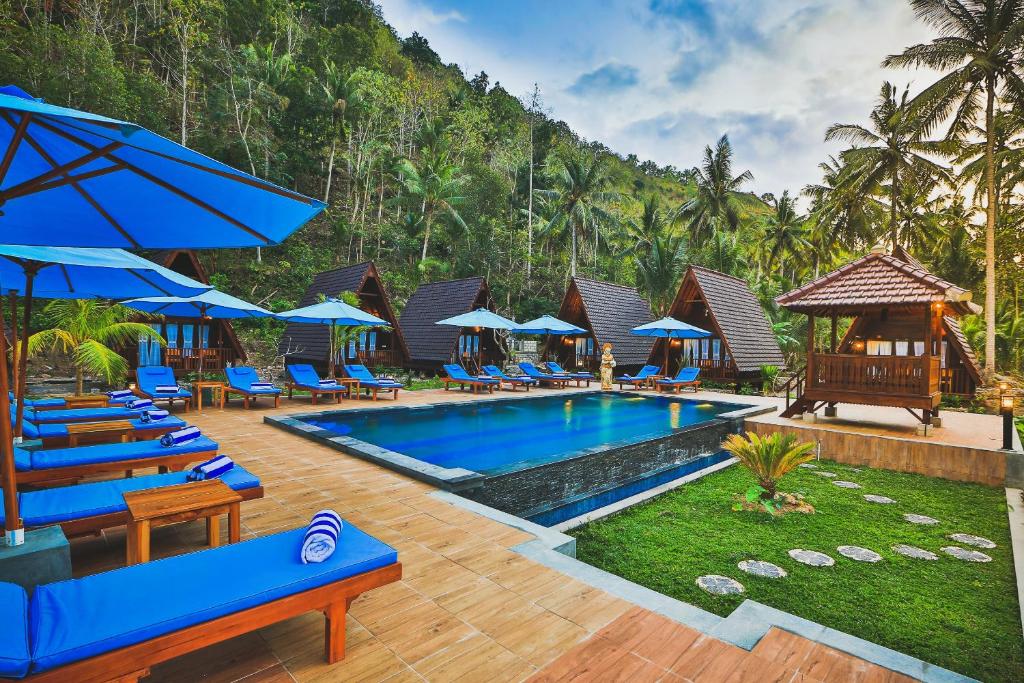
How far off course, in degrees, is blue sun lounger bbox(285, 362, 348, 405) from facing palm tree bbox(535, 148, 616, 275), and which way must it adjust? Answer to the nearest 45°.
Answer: approximately 90° to its left

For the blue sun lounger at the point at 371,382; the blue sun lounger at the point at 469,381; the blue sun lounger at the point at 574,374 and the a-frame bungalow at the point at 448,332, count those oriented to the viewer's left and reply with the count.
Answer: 0

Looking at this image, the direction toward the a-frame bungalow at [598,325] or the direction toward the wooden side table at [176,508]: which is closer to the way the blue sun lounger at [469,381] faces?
the wooden side table

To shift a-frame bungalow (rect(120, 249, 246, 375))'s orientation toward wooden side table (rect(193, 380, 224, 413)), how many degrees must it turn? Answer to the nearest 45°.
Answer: approximately 45° to its right

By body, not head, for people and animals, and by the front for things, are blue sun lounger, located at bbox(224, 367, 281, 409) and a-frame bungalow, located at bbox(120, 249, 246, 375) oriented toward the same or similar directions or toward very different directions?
same or similar directions

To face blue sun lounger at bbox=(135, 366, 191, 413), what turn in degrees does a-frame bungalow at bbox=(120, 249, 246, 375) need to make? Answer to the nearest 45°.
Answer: approximately 45° to its right

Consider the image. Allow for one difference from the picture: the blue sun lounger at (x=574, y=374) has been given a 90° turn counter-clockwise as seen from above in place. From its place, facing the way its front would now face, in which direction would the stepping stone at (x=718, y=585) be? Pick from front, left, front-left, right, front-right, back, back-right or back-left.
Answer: back-right

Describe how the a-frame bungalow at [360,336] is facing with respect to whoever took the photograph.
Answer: facing the viewer and to the right of the viewer

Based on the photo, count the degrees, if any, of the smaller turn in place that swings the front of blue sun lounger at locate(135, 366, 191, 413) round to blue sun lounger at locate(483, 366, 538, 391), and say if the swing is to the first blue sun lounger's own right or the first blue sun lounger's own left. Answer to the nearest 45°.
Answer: approximately 45° to the first blue sun lounger's own left

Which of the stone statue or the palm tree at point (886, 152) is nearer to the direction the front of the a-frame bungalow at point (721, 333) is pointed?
the stone statue

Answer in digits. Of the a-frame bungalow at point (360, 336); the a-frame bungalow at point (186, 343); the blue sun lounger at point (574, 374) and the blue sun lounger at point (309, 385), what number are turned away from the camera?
0

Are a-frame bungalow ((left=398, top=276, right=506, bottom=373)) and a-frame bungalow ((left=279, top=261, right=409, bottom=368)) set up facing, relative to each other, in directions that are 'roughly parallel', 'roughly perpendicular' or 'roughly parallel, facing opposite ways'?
roughly parallel

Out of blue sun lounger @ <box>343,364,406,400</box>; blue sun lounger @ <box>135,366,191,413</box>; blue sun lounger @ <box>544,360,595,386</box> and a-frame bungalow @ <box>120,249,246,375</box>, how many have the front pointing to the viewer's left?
0

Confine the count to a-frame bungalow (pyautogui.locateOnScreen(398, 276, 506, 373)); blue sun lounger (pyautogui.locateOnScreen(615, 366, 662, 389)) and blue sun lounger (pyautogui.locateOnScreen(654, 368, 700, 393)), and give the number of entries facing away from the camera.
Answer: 0

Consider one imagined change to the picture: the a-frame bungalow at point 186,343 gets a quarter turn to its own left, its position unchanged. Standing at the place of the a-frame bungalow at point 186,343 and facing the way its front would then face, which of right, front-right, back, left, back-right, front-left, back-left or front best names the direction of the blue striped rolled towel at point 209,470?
back-right
